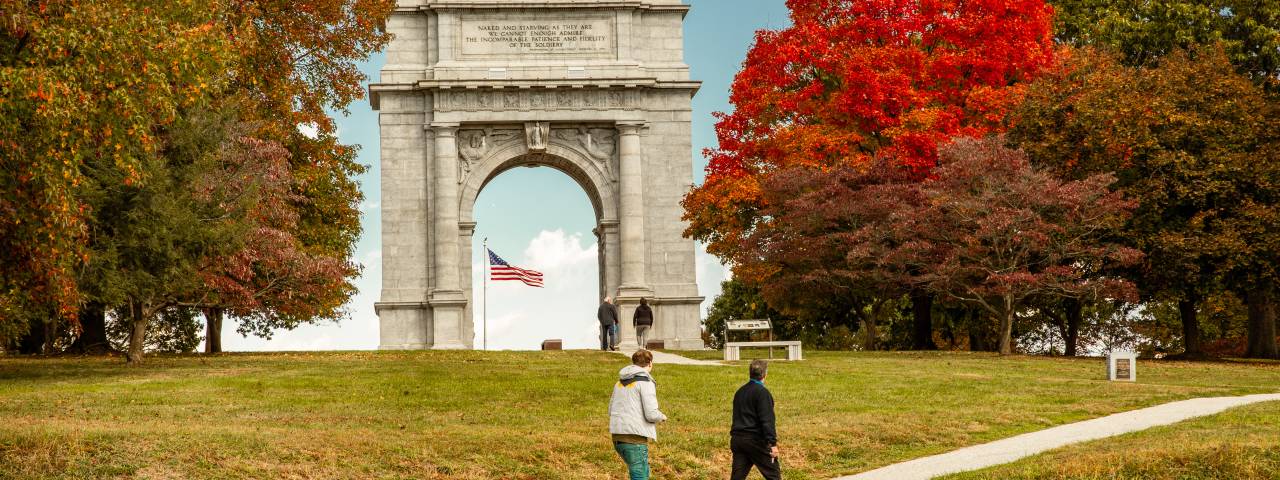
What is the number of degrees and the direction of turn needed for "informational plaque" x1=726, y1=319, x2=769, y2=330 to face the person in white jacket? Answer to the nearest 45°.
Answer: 0° — it already faces them

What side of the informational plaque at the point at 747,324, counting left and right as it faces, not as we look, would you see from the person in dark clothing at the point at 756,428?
front

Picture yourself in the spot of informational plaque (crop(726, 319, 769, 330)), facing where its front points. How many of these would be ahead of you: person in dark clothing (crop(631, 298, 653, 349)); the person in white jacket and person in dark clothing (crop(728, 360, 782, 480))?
2

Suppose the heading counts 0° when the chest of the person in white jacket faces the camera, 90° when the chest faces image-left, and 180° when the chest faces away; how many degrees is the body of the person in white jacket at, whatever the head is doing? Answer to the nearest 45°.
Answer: approximately 225°

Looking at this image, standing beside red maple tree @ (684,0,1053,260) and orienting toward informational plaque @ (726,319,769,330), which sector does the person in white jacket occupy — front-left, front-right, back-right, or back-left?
front-left

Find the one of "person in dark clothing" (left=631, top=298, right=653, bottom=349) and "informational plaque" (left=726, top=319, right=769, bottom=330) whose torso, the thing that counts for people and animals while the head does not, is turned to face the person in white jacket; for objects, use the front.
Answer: the informational plaque

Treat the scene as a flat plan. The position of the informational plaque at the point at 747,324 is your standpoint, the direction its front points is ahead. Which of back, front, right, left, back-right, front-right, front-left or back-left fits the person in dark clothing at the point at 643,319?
back-right

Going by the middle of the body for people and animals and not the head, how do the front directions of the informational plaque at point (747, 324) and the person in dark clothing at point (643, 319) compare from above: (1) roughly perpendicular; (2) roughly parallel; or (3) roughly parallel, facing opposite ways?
roughly parallel, facing opposite ways

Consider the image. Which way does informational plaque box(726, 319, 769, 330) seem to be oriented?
toward the camera

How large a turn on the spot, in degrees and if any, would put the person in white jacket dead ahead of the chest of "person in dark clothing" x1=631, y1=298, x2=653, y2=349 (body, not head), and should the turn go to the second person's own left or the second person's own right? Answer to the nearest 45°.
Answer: approximately 180°

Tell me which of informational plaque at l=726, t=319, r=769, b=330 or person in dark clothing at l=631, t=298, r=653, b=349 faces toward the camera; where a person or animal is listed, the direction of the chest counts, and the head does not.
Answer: the informational plaque

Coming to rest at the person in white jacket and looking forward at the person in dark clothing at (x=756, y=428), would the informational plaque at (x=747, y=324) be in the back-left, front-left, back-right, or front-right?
front-left

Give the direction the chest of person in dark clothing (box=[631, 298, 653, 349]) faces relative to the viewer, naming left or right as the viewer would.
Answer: facing away from the viewer
